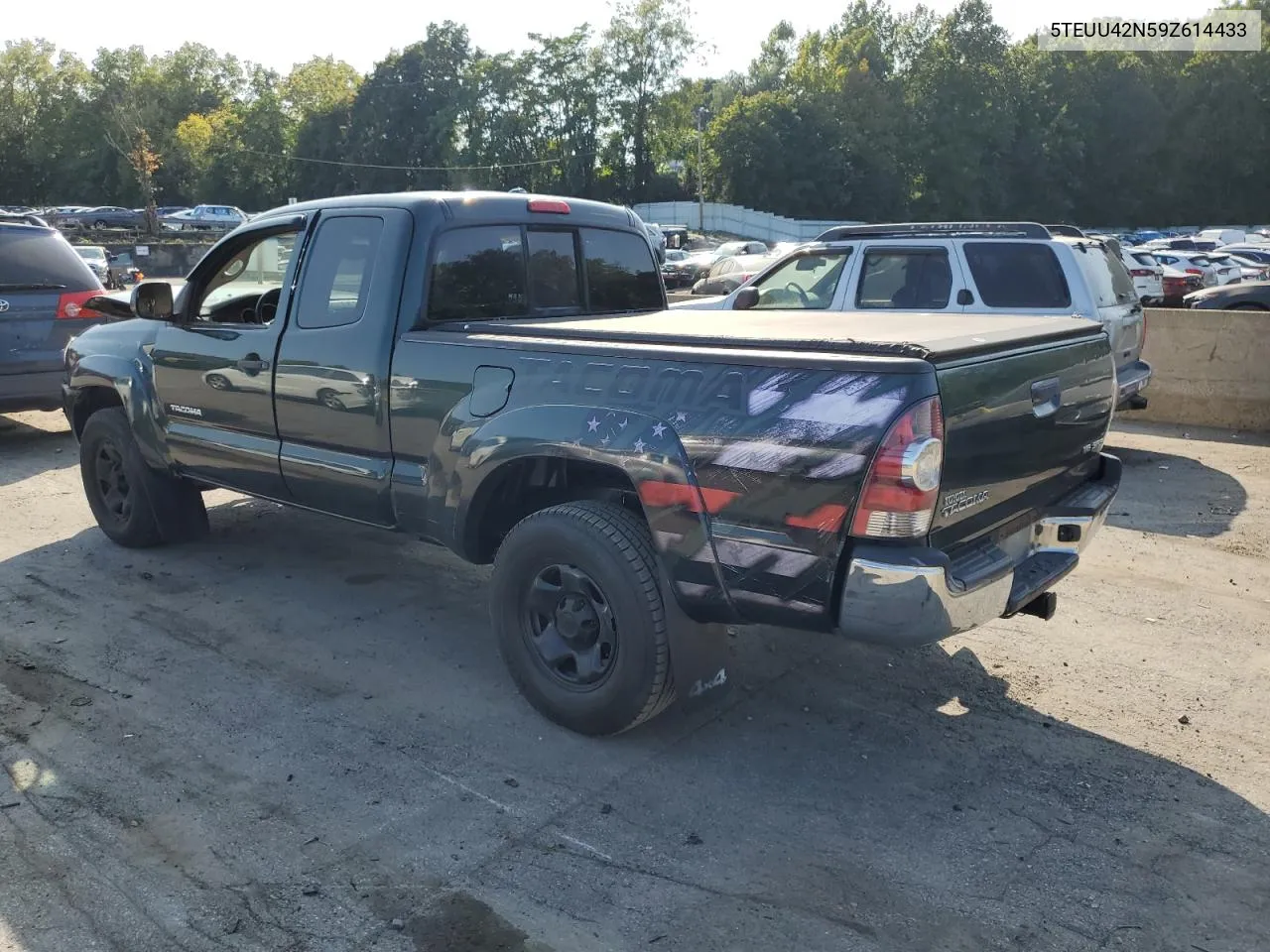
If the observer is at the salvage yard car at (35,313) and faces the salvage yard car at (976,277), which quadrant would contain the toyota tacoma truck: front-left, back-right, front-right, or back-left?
front-right

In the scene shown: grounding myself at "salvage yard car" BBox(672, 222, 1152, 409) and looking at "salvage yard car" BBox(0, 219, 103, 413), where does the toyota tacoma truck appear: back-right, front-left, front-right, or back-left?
front-left

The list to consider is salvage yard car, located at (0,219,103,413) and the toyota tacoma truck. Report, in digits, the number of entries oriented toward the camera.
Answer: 0

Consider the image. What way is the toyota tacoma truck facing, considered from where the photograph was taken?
facing away from the viewer and to the left of the viewer

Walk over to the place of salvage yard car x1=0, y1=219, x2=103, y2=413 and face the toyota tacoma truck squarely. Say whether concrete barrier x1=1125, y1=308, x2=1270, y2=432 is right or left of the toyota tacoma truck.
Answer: left

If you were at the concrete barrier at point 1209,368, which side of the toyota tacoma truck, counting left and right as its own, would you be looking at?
right

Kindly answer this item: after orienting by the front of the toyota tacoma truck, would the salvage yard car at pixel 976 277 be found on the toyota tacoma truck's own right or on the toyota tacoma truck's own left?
on the toyota tacoma truck's own right

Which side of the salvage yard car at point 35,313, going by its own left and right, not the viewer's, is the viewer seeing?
back

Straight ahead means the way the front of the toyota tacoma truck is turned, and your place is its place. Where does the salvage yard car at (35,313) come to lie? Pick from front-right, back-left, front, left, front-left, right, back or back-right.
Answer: front

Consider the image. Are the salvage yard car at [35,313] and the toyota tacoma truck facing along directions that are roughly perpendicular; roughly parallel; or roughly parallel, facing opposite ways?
roughly parallel

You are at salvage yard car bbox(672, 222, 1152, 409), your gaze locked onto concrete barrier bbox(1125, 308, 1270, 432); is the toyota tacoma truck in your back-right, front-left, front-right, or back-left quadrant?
back-right

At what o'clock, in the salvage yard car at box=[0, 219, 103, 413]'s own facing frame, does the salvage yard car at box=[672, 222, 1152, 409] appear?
the salvage yard car at box=[672, 222, 1152, 409] is roughly at 4 o'clock from the salvage yard car at box=[0, 219, 103, 413].
